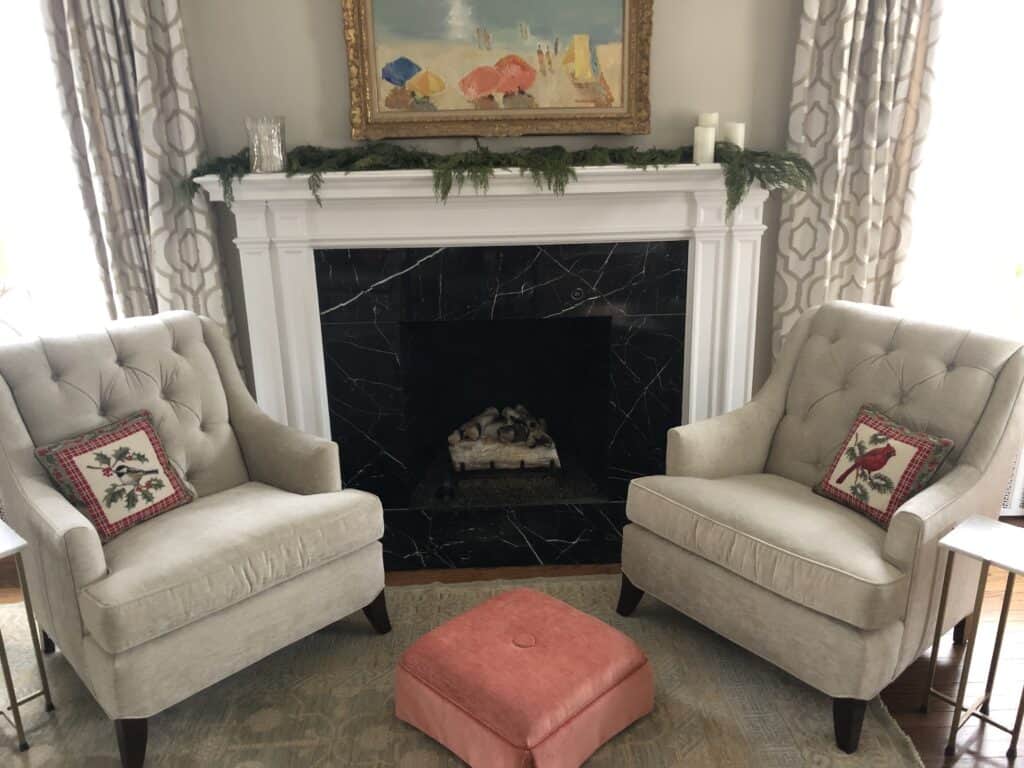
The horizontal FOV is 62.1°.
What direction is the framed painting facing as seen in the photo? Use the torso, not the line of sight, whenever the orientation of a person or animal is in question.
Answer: toward the camera

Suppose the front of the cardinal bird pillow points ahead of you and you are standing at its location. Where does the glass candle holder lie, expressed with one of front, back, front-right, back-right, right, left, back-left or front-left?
front-right

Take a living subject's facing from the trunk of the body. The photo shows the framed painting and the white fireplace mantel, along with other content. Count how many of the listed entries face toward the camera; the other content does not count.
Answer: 2

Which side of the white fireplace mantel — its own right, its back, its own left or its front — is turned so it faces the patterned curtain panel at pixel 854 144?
left

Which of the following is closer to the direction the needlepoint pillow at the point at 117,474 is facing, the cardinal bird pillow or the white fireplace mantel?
the cardinal bird pillow

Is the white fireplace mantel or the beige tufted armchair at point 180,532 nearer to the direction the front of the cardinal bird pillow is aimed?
the beige tufted armchair

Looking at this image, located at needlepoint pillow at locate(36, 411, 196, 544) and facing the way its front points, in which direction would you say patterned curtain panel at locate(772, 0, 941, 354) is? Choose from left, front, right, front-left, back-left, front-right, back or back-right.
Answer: front-left

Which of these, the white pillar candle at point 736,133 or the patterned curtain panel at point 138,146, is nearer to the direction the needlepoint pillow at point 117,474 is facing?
the white pillar candle

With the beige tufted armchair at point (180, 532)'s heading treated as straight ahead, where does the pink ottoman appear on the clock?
The pink ottoman is roughly at 12 o'clock from the beige tufted armchair.

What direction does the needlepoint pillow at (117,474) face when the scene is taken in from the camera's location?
facing the viewer and to the right of the viewer

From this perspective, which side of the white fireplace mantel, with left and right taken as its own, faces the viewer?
front

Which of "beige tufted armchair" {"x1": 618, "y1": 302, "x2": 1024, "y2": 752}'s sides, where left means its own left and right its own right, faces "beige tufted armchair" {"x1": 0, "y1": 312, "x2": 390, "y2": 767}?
front

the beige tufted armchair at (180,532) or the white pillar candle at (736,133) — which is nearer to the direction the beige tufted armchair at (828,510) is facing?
the beige tufted armchair

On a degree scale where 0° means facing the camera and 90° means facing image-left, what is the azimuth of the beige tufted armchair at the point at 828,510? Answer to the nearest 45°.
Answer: approximately 45°

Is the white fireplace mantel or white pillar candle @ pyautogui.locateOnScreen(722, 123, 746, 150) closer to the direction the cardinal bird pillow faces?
the white fireplace mantel
